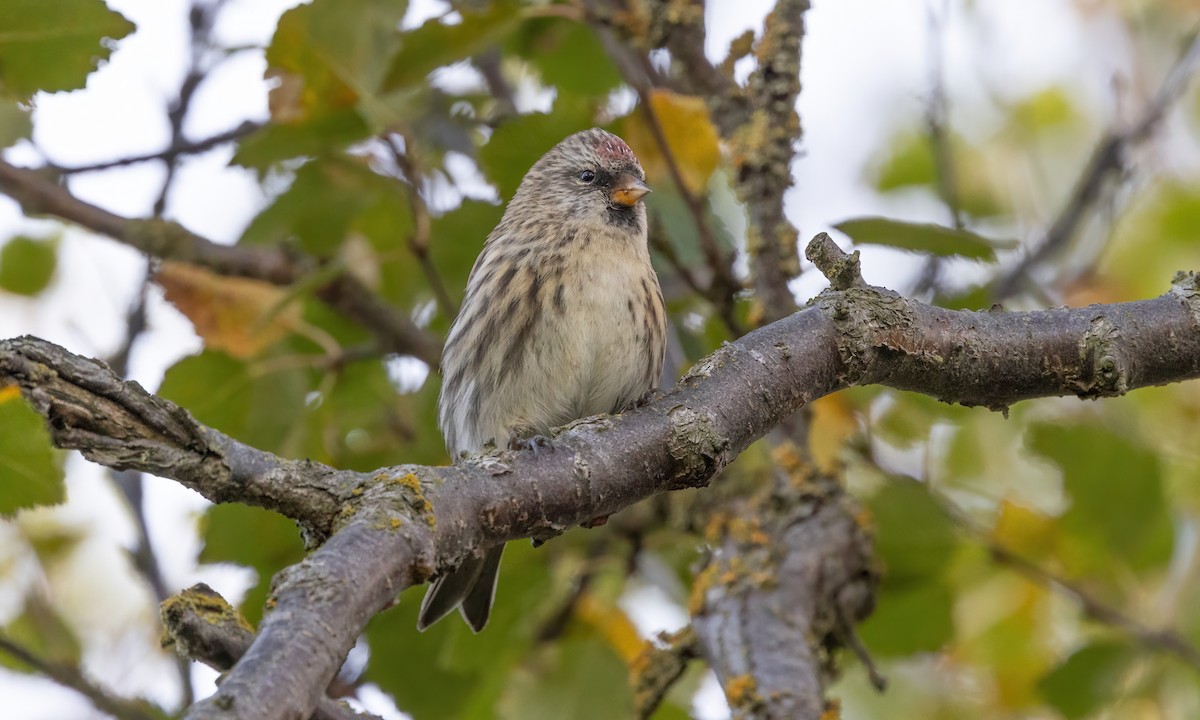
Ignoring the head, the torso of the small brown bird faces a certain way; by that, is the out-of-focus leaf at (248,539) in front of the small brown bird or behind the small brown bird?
behind

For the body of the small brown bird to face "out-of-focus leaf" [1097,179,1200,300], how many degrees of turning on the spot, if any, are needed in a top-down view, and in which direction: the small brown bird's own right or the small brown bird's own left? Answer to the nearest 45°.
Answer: approximately 90° to the small brown bird's own left

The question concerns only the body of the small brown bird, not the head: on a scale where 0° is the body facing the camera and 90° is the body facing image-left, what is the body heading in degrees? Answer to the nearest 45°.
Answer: approximately 315°

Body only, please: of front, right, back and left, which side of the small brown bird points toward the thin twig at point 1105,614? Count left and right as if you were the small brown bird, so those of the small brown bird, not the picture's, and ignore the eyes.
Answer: left

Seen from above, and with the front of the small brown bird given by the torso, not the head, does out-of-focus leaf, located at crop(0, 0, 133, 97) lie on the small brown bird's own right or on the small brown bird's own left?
on the small brown bird's own right

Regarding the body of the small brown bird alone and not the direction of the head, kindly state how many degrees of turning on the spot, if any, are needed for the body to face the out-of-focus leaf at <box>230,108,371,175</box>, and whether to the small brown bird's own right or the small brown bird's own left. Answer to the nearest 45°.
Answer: approximately 90° to the small brown bird's own right

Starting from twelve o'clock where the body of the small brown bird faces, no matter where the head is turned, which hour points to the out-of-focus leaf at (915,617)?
The out-of-focus leaf is roughly at 9 o'clock from the small brown bird.

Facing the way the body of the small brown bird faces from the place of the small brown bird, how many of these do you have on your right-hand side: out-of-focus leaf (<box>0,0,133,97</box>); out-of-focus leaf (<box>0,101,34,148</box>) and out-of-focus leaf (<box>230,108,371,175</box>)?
3

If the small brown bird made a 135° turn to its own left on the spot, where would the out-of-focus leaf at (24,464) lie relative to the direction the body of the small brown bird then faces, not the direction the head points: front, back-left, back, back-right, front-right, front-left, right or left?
back-left

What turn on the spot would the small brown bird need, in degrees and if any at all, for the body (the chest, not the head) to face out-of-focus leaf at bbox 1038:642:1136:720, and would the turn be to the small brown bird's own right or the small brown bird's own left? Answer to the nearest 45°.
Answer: approximately 90° to the small brown bird's own left

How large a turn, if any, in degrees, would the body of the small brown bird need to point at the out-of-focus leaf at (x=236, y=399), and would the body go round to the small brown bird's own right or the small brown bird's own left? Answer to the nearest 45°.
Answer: approximately 135° to the small brown bird's own right
